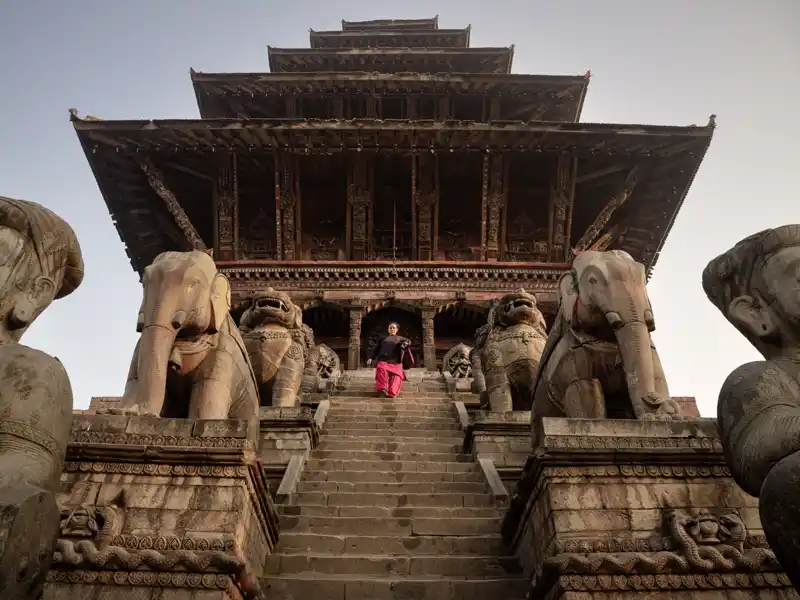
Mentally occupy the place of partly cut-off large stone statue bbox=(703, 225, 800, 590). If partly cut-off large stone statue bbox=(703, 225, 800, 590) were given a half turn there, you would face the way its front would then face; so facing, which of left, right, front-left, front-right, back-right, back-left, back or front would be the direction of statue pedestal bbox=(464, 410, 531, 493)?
front

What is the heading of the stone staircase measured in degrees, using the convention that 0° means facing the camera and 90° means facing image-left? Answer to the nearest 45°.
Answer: approximately 0°

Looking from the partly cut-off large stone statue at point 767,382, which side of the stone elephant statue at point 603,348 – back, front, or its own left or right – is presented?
front

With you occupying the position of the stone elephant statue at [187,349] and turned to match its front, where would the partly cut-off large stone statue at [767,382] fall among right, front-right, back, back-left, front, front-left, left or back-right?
left

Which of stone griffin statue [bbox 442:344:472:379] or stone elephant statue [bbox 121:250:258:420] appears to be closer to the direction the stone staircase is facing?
the stone elephant statue

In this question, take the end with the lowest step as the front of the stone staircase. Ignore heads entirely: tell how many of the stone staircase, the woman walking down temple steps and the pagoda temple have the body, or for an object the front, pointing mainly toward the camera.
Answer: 3

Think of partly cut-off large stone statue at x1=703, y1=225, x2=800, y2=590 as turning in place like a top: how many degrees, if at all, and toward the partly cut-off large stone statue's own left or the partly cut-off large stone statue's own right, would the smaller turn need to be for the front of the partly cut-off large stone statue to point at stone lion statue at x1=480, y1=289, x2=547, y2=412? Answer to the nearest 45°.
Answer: approximately 180°

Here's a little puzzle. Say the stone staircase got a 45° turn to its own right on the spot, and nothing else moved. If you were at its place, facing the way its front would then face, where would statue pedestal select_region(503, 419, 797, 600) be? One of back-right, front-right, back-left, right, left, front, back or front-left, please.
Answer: left

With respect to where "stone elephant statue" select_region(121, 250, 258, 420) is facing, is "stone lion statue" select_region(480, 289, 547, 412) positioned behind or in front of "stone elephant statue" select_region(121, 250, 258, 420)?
behind

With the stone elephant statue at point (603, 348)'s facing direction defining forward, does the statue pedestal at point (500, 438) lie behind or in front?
behind

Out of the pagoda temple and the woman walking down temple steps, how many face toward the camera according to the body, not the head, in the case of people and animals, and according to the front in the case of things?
2

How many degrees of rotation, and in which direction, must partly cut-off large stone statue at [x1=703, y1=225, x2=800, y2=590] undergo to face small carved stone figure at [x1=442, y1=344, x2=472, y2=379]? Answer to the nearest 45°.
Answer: approximately 180°
